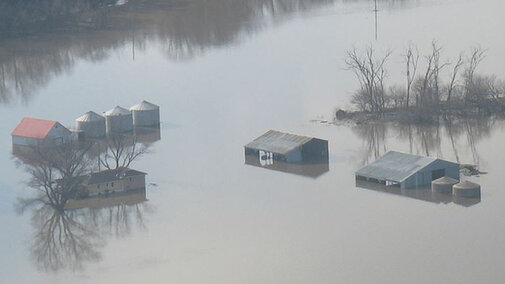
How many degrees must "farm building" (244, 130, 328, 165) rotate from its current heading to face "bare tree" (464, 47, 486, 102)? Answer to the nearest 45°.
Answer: approximately 180°

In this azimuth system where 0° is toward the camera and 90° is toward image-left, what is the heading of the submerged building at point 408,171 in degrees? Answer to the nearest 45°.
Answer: approximately 315°

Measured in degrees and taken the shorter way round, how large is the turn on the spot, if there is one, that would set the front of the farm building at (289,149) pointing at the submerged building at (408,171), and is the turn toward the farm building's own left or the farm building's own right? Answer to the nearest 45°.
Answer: approximately 90° to the farm building's own left

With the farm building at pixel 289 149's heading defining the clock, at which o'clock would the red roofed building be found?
The red roofed building is roughly at 2 o'clock from the farm building.

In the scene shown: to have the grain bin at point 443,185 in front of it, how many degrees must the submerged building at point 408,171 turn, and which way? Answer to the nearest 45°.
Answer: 0° — it already faces it

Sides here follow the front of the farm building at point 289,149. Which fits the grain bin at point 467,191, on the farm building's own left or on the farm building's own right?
on the farm building's own left

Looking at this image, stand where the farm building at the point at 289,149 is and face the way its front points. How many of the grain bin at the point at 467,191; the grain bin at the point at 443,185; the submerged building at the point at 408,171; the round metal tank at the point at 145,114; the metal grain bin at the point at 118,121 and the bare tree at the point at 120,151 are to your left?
3

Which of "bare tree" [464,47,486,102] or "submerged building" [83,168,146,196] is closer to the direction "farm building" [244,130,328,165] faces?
the submerged building

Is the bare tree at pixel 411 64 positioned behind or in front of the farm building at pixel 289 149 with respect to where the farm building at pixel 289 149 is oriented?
behind

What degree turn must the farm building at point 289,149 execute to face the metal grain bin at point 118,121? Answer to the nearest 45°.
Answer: approximately 90° to its right

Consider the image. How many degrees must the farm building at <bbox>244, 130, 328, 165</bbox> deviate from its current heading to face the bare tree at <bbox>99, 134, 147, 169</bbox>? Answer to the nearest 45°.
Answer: approximately 45° to its right

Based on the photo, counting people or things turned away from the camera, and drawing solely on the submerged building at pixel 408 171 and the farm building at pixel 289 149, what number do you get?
0

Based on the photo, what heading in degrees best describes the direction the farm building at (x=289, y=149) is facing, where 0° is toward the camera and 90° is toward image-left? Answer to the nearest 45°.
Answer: approximately 45°

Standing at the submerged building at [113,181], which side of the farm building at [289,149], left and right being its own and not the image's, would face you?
front
